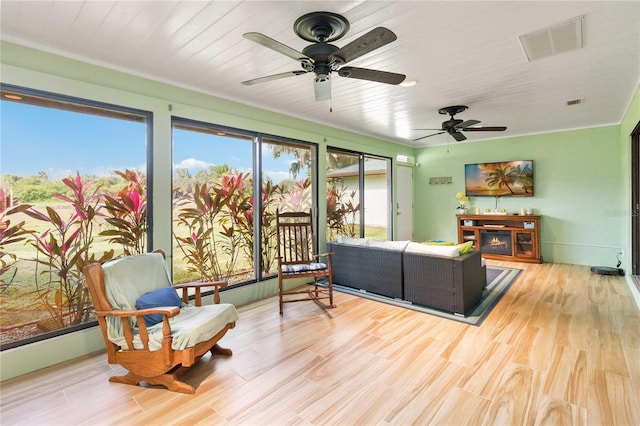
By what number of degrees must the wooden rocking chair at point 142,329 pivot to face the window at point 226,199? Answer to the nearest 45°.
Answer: approximately 90° to its left

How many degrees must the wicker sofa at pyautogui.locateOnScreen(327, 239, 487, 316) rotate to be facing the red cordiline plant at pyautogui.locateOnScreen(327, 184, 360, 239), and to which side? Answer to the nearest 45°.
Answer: approximately 90° to its left

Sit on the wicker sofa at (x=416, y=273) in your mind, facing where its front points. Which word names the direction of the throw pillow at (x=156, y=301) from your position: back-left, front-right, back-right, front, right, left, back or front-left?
back

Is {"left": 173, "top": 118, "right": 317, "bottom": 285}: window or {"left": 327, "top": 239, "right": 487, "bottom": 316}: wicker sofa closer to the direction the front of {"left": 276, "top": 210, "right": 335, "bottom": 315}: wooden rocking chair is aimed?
the wicker sofa

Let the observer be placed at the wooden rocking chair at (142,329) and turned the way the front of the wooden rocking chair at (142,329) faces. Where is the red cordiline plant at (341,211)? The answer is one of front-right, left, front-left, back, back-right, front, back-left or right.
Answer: left

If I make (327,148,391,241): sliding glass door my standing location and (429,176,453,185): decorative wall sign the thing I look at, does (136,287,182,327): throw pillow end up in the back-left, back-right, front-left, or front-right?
back-right

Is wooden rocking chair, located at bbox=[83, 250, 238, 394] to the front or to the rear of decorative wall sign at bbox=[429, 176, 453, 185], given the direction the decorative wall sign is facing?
to the front

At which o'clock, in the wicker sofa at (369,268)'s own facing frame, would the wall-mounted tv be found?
The wall-mounted tv is roughly at 12 o'clock from the wicker sofa.

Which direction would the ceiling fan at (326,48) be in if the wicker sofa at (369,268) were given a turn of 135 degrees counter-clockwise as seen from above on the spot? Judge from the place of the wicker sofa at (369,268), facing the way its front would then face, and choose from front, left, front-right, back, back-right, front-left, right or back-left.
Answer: left

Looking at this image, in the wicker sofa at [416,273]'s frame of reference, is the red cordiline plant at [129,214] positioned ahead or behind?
behind

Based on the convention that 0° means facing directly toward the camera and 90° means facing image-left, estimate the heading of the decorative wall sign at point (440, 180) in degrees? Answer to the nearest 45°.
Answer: approximately 0°

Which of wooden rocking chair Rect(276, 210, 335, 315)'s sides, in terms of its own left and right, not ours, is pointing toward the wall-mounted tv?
left

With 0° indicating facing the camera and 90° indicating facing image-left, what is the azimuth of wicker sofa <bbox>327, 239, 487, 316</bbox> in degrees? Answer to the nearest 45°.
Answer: approximately 225°

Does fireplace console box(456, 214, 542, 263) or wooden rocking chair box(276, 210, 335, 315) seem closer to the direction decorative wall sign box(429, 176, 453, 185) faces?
the wooden rocking chair

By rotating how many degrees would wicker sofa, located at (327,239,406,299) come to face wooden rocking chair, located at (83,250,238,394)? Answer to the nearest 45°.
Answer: approximately 180°
